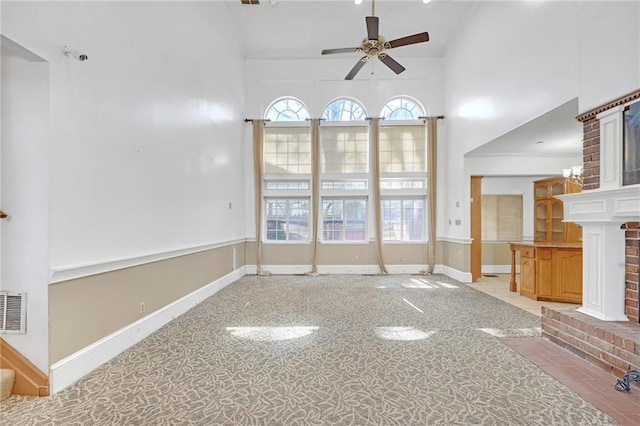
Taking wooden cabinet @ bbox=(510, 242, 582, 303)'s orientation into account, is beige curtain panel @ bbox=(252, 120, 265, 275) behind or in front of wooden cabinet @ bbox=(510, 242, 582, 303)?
in front

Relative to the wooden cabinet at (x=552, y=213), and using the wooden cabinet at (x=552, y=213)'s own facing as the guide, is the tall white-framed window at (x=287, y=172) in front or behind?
in front

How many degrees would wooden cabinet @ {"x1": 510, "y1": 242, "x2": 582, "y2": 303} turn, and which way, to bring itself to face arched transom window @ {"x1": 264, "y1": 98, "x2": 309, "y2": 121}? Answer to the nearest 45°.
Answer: approximately 45° to its right

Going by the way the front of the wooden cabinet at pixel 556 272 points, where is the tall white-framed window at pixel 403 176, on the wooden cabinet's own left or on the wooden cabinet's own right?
on the wooden cabinet's own right

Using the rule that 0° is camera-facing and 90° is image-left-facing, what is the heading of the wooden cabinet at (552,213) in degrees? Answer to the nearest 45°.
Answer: approximately 45°

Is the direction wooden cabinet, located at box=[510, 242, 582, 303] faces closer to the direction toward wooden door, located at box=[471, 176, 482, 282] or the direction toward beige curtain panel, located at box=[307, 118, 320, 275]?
the beige curtain panel

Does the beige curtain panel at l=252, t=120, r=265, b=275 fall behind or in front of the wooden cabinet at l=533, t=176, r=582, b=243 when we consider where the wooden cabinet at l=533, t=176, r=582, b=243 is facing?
in front

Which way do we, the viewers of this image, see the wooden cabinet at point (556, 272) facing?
facing the viewer and to the left of the viewer
